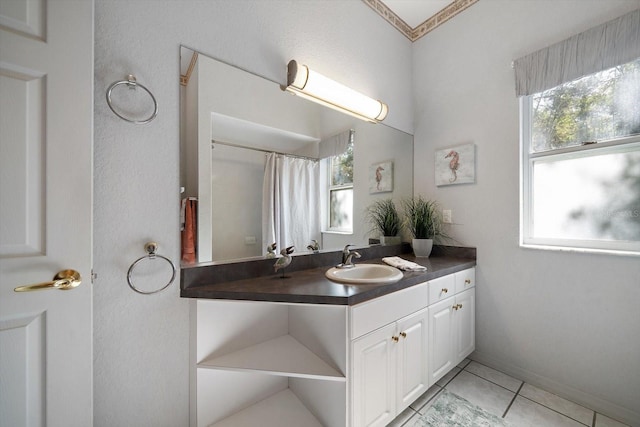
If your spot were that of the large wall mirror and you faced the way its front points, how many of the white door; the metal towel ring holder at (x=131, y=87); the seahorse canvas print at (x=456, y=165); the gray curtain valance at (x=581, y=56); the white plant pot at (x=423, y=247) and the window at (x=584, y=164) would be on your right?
2

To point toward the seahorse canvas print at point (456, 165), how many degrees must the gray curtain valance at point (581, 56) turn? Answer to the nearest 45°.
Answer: approximately 45° to its right

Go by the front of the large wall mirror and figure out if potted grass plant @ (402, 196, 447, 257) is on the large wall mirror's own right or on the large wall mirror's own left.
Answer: on the large wall mirror's own left

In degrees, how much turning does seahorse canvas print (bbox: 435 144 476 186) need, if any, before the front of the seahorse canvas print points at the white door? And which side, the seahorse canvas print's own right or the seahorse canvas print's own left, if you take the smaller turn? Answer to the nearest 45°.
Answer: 0° — it already faces it

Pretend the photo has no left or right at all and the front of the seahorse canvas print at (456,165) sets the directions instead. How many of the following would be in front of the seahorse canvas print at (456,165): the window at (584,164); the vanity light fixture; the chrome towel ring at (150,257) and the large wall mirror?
3

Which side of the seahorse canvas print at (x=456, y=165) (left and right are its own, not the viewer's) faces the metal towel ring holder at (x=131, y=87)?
front

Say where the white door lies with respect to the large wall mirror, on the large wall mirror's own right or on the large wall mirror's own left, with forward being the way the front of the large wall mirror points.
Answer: on the large wall mirror's own right

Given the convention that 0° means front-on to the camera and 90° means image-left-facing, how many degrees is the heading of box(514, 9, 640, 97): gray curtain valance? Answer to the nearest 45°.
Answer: approximately 45°

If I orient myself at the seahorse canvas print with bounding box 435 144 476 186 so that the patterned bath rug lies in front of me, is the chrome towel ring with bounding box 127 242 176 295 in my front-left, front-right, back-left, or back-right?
front-right

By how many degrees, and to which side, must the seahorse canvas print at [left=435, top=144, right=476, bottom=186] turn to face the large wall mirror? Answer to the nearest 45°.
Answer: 0° — it already faces it

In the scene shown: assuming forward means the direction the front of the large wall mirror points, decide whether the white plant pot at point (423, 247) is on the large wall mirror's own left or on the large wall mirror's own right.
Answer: on the large wall mirror's own left

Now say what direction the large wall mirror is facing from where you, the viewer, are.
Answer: facing the viewer and to the right of the viewer

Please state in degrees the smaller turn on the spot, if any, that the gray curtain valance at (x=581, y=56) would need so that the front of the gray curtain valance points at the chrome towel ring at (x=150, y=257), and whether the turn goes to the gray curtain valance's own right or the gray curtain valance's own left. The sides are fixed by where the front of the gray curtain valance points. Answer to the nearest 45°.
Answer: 0° — it already faces it

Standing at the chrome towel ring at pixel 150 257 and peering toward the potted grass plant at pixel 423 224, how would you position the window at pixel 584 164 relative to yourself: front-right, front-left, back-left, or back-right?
front-right
